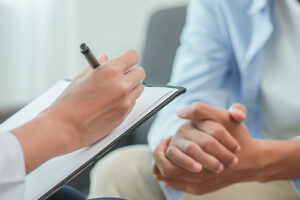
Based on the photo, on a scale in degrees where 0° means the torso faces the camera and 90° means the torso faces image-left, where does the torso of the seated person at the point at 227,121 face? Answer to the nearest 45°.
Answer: approximately 45°
